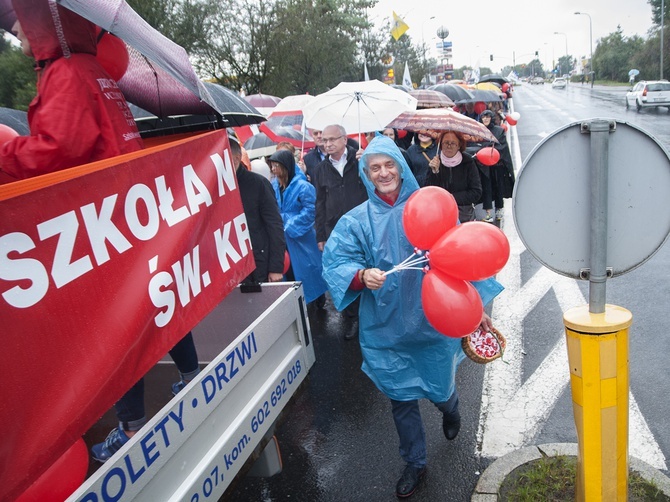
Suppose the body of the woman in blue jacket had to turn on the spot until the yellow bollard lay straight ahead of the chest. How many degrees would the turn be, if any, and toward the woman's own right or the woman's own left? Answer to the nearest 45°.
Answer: approximately 45° to the woman's own left

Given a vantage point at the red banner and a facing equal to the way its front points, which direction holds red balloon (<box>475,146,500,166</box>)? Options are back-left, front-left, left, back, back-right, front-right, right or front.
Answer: left

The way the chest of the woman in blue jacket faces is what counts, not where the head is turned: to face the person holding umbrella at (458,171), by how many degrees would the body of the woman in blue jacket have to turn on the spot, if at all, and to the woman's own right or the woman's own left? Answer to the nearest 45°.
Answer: approximately 135° to the woman's own left

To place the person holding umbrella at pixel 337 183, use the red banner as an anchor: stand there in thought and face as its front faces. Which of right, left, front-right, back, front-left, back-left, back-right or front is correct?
left

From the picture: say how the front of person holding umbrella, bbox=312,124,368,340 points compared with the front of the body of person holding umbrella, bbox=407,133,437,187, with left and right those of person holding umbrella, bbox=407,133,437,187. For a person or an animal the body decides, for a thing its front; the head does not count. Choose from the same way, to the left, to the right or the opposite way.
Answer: the same way

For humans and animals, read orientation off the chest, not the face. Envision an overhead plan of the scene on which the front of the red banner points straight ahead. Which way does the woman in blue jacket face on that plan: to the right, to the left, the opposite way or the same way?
to the right

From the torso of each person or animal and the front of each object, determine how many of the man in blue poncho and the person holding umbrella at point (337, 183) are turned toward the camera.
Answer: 2

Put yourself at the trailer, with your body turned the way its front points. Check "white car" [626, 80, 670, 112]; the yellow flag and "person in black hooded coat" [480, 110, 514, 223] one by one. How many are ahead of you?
0

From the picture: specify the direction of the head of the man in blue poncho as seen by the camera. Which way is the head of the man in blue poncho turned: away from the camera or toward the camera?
toward the camera

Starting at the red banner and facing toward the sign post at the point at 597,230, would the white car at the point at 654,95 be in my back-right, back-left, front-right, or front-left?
front-left

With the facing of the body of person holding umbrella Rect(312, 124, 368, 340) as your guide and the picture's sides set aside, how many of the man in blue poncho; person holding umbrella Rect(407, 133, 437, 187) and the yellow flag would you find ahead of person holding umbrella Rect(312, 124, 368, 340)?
1

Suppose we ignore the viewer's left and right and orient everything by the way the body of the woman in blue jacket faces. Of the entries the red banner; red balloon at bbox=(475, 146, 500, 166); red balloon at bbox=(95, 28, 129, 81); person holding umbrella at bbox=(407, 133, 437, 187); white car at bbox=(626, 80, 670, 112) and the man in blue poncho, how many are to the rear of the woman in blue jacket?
3

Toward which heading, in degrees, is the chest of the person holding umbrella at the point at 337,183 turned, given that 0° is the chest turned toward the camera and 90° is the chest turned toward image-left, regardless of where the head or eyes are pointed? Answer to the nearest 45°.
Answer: approximately 0°

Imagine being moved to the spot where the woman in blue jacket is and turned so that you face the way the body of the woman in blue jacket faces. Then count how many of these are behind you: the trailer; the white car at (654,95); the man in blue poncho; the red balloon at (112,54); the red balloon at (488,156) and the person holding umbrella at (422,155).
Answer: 3

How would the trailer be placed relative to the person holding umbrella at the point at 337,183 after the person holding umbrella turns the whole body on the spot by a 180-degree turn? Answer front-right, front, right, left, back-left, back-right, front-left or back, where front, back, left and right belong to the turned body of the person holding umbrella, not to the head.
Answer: back

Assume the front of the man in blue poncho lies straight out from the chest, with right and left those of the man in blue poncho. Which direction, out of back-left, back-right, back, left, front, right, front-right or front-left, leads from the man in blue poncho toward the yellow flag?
back

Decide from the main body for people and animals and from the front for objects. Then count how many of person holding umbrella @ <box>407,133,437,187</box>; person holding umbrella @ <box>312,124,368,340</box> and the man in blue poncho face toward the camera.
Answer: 3

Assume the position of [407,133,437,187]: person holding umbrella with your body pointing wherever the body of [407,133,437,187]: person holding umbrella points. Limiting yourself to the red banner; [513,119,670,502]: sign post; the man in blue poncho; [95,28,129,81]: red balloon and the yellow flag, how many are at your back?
1

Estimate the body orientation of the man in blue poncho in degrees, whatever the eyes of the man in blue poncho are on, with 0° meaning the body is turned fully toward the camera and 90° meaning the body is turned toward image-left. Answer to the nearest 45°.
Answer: approximately 0°
